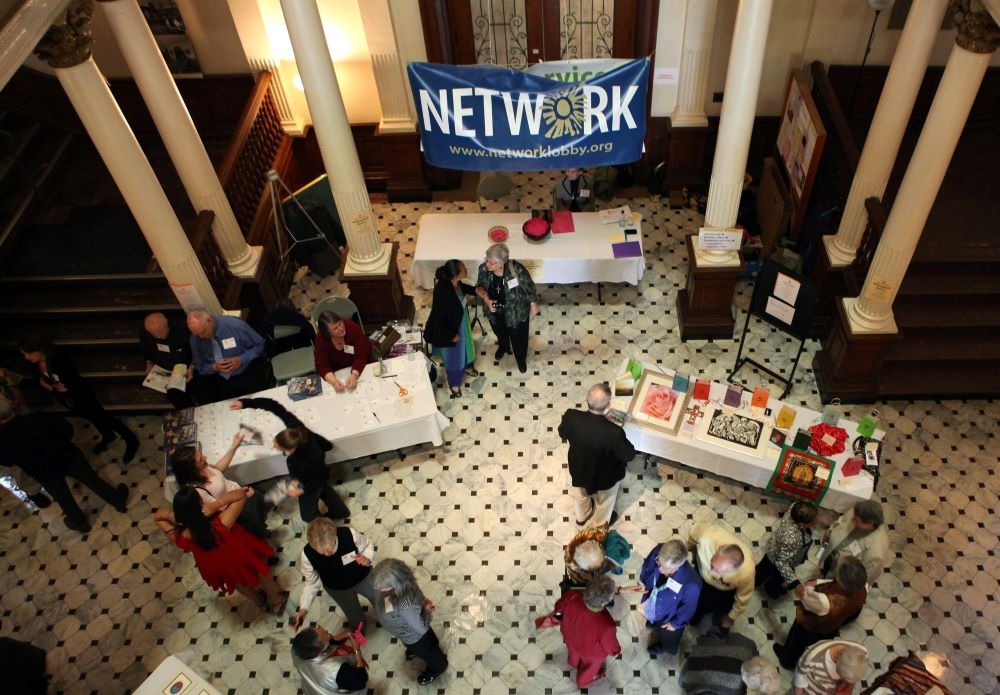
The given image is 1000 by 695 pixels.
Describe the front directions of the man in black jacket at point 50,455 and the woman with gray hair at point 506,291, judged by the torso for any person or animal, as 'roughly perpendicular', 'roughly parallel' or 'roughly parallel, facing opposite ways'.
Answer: roughly perpendicular

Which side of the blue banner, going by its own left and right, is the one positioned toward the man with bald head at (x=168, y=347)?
right

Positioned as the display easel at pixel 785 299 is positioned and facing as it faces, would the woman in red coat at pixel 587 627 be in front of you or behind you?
in front

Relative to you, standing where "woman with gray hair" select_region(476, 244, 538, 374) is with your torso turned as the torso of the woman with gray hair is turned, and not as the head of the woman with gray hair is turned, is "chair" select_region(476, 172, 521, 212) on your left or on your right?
on your right

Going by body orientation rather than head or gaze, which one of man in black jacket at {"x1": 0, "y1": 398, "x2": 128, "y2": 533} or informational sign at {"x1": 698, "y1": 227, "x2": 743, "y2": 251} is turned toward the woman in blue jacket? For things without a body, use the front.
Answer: the informational sign

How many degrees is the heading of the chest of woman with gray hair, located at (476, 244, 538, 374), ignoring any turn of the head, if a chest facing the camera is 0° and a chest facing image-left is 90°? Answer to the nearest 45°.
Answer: approximately 45°

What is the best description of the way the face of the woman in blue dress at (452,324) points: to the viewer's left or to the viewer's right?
to the viewer's right
